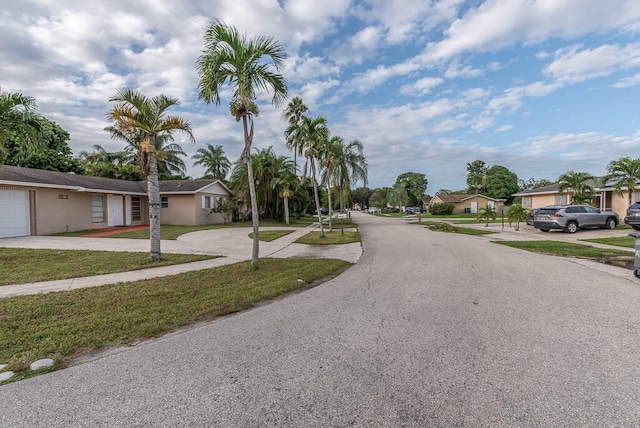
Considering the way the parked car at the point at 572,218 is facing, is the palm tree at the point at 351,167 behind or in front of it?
behind

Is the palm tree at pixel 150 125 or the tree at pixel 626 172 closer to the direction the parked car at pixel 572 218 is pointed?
the tree

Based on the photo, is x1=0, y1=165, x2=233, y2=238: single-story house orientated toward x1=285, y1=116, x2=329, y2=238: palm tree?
yes

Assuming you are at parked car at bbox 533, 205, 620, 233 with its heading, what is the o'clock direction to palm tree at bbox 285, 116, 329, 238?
The palm tree is roughly at 6 o'clock from the parked car.

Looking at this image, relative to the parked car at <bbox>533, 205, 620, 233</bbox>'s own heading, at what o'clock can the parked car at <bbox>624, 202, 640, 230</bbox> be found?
the parked car at <bbox>624, 202, 640, 230</bbox> is roughly at 2 o'clock from the parked car at <bbox>533, 205, 620, 233</bbox>.

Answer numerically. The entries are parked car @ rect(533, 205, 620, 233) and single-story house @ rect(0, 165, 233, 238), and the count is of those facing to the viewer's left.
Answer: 0

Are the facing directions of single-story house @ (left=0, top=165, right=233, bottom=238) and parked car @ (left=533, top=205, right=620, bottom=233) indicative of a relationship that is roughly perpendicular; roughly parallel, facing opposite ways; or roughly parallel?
roughly parallel

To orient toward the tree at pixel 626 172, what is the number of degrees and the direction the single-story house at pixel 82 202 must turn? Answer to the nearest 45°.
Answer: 0° — it already faces it

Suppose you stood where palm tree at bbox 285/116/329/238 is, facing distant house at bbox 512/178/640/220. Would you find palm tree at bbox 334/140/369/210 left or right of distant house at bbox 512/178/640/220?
left

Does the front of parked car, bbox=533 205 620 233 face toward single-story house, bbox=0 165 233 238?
no

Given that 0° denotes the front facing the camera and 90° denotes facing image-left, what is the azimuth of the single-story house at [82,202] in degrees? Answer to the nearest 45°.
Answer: approximately 315°

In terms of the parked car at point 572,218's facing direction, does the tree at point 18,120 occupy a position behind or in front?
behind

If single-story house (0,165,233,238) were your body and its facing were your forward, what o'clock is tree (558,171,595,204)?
The tree is roughly at 11 o'clock from the single-story house.

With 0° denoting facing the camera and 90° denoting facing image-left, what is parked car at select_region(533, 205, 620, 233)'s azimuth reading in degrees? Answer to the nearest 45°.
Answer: approximately 225°

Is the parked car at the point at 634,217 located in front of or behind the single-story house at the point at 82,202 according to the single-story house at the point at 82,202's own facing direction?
in front

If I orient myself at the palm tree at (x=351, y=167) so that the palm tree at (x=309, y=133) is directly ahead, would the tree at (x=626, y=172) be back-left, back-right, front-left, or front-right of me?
back-left
